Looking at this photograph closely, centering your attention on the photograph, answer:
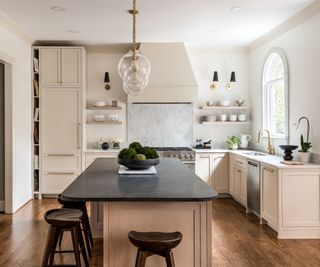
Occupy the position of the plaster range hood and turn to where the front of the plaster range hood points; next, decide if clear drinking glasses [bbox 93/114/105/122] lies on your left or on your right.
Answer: on your right

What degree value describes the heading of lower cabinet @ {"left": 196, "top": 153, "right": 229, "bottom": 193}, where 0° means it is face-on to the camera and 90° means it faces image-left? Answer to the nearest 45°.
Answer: approximately 0°

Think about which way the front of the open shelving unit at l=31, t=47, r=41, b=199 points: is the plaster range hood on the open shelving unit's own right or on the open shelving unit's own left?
on the open shelving unit's own left

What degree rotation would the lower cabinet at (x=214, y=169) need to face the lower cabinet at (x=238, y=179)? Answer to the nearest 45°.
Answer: approximately 45° to its left

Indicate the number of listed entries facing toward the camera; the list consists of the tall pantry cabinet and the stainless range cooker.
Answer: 2

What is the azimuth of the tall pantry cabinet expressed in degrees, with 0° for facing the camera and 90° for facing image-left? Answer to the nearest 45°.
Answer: approximately 0°

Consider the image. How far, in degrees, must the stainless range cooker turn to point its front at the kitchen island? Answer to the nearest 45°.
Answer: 0° — it already faces it
